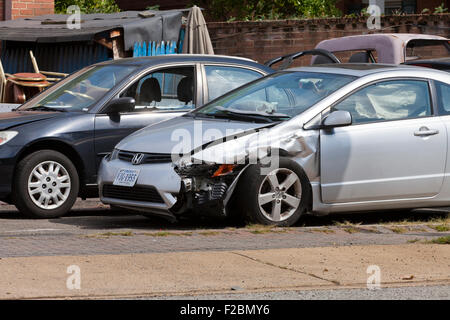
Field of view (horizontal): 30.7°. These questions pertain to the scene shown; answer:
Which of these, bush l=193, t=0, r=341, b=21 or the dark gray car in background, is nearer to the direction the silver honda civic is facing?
the dark gray car in background

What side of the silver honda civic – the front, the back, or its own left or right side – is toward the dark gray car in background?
right

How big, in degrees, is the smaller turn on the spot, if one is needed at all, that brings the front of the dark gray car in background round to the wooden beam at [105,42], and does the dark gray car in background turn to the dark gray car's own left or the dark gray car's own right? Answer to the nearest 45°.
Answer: approximately 135° to the dark gray car's own right

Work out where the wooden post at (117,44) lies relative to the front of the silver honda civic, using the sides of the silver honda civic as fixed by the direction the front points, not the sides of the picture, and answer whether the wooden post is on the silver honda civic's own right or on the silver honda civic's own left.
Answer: on the silver honda civic's own right

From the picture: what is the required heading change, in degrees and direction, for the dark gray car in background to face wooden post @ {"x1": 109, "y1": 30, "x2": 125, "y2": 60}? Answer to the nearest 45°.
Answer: approximately 135° to its right

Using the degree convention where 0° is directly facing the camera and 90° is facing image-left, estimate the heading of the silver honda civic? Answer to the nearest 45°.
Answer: approximately 45°

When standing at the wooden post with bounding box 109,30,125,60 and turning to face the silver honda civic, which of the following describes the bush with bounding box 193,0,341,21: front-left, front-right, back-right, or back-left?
back-left

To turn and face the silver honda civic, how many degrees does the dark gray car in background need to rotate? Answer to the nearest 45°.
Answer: approximately 90° to its left

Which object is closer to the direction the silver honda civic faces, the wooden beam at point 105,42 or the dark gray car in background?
the dark gray car in background

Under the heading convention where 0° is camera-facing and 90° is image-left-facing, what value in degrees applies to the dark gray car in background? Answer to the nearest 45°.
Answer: approximately 45°
